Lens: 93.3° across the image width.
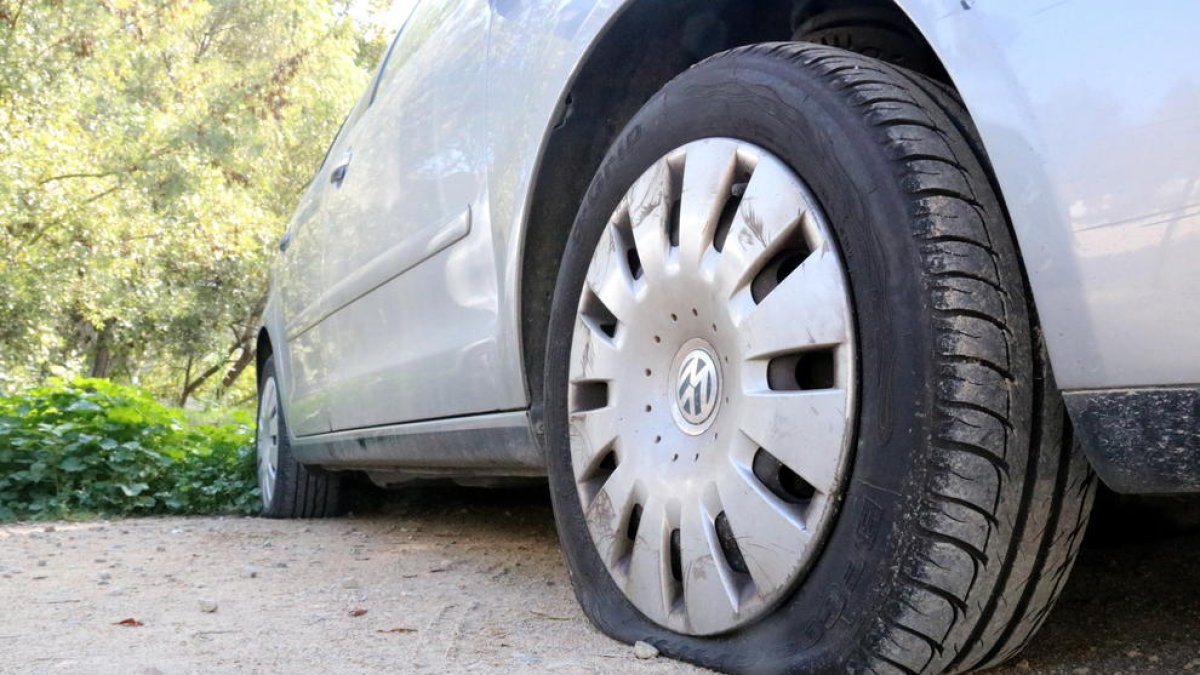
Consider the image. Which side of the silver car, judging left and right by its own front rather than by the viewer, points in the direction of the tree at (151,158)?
back

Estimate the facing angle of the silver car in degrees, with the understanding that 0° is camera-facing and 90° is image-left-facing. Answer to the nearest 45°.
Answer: approximately 315°

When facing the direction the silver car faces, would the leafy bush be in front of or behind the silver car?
behind
